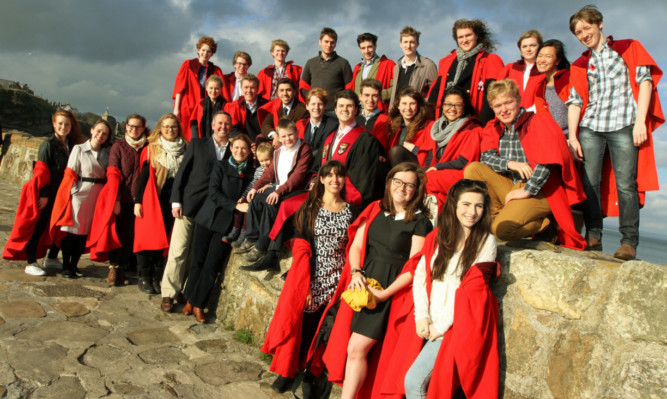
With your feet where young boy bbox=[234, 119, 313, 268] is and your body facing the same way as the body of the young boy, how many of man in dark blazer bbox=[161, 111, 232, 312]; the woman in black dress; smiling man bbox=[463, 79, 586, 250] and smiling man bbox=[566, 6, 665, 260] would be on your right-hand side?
1

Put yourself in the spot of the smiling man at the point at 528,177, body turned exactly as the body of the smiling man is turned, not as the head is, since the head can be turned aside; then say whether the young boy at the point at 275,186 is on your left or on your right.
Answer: on your right

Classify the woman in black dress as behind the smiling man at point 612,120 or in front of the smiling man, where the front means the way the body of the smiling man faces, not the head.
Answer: in front

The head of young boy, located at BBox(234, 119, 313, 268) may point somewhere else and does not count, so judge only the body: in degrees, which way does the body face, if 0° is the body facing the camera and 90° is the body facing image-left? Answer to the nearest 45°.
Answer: approximately 45°

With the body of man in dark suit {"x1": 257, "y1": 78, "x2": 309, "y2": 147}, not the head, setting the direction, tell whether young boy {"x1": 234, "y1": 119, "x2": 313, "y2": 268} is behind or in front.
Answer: in front

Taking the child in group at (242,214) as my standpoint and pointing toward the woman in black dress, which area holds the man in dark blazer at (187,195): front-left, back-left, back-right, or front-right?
back-right

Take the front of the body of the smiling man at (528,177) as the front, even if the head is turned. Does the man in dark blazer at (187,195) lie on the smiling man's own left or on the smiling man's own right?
on the smiling man's own right

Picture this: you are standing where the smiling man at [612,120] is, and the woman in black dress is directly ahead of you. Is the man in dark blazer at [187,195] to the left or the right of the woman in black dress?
right

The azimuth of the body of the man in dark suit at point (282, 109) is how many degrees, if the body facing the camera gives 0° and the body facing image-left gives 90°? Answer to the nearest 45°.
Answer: approximately 0°

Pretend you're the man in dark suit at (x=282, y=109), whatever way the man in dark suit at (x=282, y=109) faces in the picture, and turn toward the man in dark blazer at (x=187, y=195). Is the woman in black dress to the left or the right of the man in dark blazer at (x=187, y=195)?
left

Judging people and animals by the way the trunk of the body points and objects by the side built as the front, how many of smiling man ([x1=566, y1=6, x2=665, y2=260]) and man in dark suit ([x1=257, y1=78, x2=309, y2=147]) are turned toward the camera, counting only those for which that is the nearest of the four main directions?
2
